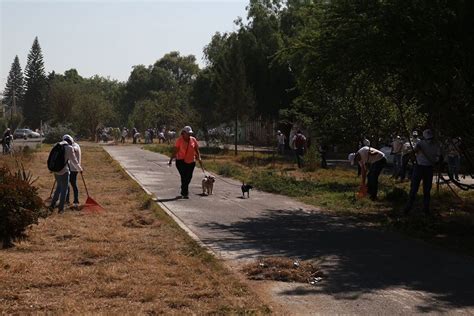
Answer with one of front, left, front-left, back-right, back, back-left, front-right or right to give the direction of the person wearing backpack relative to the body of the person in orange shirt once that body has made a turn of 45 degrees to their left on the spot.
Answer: right

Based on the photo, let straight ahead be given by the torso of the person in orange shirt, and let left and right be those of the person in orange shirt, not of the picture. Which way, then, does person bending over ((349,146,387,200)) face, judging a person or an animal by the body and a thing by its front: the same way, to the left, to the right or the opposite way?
to the right

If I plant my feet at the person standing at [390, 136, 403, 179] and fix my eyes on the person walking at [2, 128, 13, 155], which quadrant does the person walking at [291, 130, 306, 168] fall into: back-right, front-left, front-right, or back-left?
front-right

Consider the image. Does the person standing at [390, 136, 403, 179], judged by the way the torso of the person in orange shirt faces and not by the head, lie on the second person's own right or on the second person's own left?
on the second person's own left

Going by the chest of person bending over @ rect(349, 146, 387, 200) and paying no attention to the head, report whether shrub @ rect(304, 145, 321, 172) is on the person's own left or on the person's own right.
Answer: on the person's own right

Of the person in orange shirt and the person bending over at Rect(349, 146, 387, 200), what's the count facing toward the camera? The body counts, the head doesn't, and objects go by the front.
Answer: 1

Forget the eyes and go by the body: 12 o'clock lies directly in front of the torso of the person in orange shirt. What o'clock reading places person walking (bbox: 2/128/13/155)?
The person walking is roughly at 5 o'clock from the person in orange shirt.

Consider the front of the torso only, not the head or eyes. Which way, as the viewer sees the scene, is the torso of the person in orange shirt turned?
toward the camera

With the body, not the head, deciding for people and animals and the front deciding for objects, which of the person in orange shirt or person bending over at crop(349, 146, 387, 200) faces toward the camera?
the person in orange shirt

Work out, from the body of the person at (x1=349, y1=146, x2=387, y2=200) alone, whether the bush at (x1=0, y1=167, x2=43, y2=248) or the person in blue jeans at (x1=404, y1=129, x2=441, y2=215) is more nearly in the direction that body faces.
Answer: the bush

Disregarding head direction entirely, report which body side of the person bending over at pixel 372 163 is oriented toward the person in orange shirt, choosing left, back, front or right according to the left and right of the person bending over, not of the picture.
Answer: front

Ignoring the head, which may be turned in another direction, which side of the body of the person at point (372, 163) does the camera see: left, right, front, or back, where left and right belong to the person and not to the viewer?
left

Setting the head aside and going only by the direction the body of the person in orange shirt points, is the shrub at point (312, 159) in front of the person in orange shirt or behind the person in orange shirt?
behind
